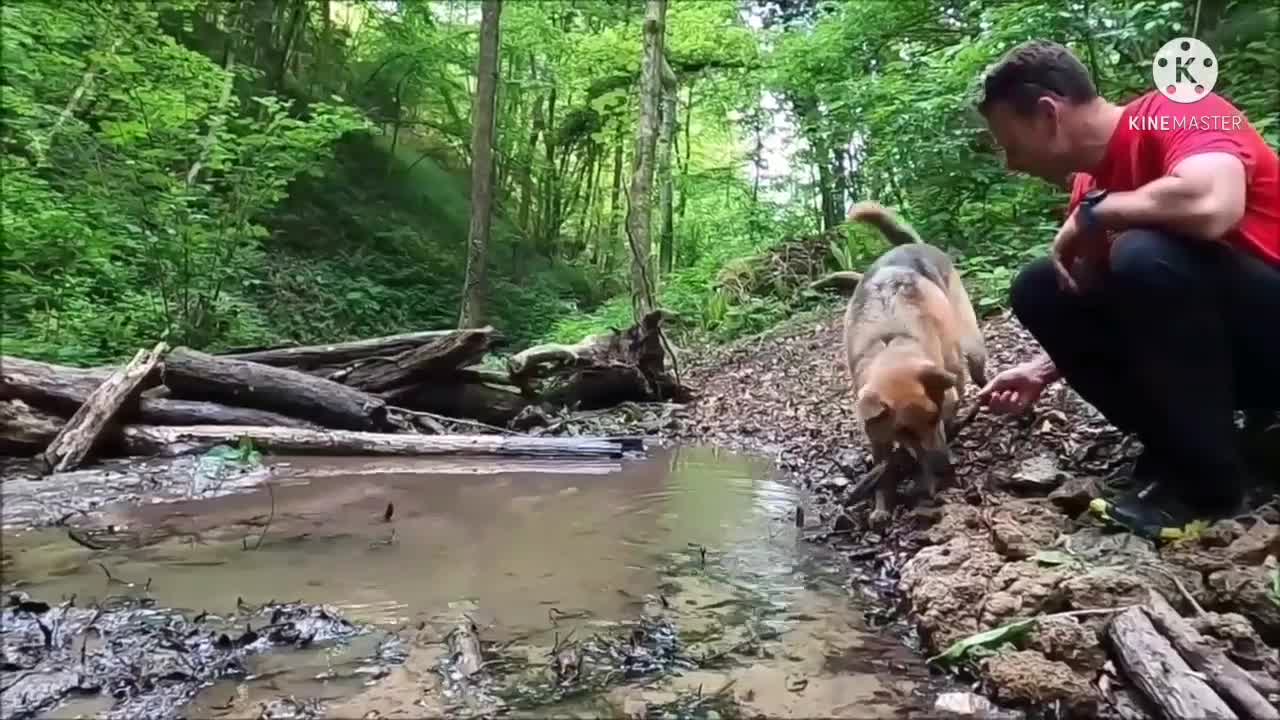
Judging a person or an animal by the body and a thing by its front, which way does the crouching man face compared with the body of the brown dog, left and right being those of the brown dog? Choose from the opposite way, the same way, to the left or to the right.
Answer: to the right

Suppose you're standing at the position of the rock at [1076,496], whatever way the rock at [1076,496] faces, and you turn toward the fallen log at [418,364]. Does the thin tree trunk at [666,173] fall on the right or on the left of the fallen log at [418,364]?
right

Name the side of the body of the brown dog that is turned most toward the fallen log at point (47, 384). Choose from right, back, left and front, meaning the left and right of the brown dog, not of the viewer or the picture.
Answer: right

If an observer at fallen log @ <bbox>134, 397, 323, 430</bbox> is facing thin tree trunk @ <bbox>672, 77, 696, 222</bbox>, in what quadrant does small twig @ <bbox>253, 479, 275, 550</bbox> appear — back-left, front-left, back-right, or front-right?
back-right

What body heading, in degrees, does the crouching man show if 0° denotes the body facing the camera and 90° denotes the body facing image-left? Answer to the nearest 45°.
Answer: approximately 90°

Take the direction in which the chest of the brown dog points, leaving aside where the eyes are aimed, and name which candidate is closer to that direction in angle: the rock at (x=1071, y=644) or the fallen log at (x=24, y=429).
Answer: the rock

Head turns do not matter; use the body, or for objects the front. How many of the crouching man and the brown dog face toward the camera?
1

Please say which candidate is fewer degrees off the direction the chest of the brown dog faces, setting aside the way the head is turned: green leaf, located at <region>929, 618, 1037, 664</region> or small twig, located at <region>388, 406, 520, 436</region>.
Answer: the green leaf

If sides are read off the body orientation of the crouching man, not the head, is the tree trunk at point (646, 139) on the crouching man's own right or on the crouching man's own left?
on the crouching man's own right

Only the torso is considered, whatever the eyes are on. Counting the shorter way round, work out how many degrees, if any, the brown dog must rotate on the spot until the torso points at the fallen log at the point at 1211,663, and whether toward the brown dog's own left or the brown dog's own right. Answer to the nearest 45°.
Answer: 0° — it already faces it
